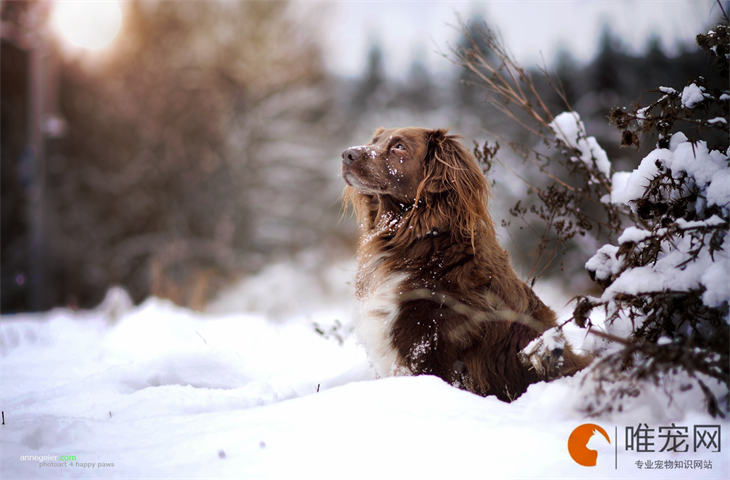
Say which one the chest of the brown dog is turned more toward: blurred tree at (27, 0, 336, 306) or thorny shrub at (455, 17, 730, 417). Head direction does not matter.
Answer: the blurred tree

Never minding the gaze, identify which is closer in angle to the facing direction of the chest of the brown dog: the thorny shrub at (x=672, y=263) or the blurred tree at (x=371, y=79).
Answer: the blurred tree

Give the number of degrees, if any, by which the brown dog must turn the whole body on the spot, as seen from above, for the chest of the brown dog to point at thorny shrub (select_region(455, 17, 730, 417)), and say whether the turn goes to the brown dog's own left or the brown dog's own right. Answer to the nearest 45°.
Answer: approximately 135° to the brown dog's own left

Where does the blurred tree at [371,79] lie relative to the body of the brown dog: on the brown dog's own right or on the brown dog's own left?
on the brown dog's own right

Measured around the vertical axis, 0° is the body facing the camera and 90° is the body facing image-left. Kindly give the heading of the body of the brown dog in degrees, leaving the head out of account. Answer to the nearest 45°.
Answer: approximately 90°

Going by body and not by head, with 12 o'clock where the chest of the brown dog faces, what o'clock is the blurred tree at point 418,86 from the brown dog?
The blurred tree is roughly at 3 o'clock from the brown dog.
